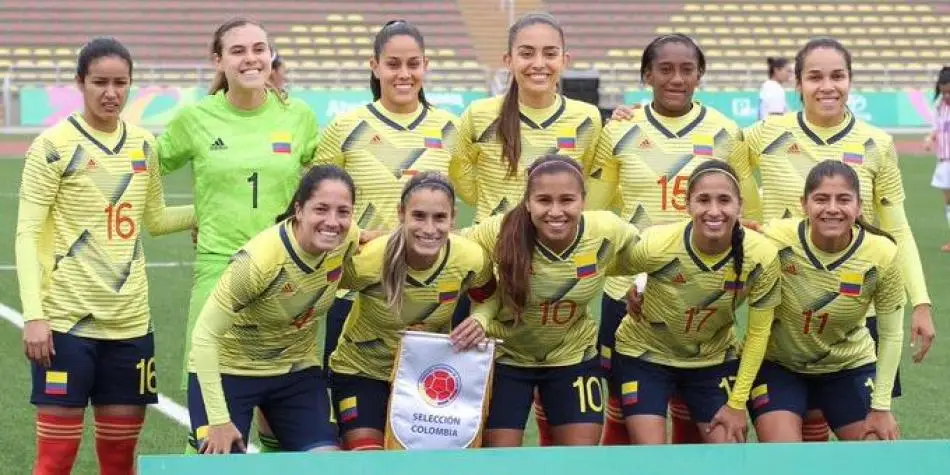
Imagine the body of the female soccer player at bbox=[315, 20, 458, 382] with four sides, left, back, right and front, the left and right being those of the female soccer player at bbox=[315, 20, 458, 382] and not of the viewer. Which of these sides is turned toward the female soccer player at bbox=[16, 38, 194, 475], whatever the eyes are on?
right

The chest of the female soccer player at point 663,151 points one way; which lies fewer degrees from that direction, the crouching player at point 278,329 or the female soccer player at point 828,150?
the crouching player

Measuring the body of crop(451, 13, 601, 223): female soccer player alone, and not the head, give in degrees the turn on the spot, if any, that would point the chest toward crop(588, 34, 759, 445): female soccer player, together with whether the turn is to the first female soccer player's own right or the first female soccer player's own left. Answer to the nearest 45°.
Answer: approximately 90° to the first female soccer player's own left

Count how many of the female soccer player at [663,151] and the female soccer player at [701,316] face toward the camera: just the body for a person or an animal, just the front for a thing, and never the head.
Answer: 2
